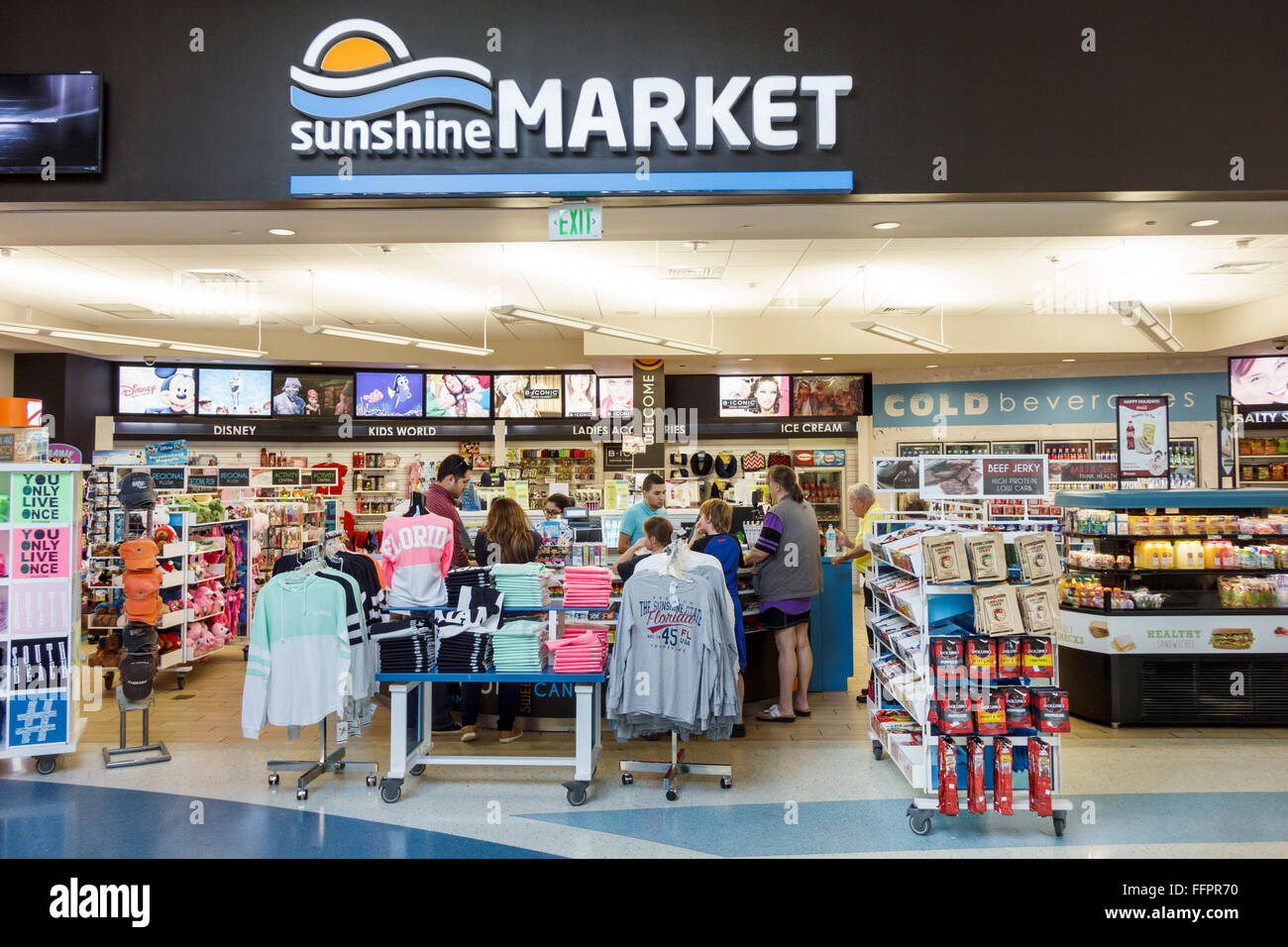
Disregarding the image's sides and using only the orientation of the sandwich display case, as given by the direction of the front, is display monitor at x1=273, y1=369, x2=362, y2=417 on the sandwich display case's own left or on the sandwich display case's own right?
on the sandwich display case's own right

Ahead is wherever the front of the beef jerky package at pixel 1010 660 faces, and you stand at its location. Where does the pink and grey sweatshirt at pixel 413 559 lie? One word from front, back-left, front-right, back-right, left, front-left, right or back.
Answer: right

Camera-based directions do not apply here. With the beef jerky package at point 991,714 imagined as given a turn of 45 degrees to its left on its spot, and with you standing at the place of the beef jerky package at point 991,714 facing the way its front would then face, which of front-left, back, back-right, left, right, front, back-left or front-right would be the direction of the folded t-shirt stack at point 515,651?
back-right

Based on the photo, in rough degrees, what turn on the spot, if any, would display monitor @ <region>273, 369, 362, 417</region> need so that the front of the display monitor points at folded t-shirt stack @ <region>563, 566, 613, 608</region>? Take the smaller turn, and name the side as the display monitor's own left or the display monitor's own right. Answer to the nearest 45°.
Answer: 0° — it already faces it

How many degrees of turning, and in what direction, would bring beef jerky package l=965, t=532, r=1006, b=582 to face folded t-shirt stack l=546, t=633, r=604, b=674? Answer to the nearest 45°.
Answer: approximately 90° to its right
